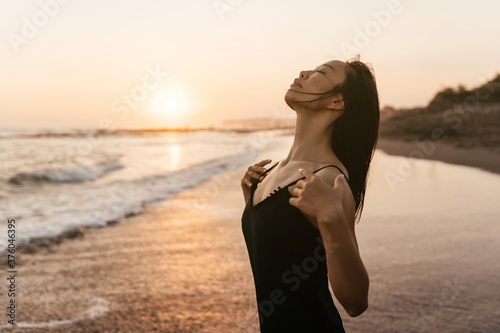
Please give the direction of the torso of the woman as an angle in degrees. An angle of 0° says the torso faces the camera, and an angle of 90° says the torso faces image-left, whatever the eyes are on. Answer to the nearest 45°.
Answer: approximately 45°
